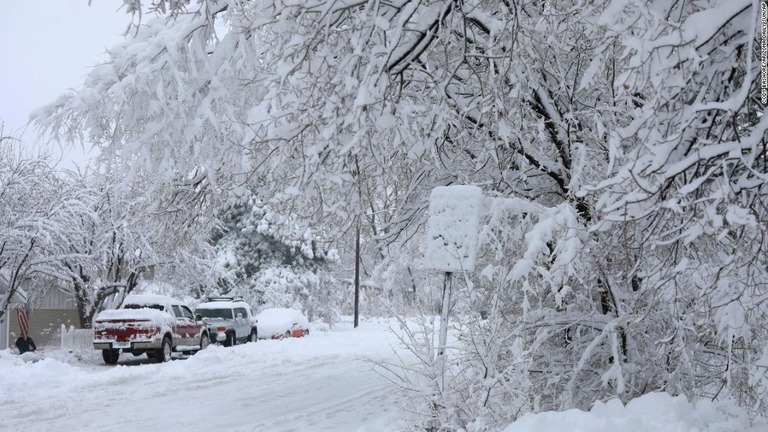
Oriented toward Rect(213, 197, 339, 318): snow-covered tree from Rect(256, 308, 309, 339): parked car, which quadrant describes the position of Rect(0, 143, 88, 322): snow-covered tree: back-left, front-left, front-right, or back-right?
back-left

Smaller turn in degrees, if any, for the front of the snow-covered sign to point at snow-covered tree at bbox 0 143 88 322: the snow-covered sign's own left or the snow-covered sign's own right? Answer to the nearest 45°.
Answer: approximately 135° to the snow-covered sign's own right

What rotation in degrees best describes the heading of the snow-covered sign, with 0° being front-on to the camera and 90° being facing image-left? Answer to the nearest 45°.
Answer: approximately 0°

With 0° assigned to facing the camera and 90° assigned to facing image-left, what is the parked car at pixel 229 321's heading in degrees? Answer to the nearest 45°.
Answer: approximately 45°

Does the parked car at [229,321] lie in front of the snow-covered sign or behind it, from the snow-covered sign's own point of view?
behind
